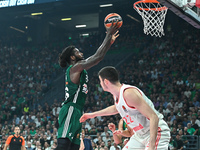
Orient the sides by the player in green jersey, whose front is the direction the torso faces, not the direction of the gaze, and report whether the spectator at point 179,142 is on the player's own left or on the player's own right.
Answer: on the player's own left

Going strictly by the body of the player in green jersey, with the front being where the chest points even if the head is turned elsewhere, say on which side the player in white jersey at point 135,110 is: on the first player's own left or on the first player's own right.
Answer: on the first player's own right

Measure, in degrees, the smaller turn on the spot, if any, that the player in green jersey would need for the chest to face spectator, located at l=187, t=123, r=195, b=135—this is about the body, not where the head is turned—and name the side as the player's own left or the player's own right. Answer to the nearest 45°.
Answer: approximately 45° to the player's own left

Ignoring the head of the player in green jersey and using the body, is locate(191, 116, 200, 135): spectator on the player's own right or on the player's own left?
on the player's own left

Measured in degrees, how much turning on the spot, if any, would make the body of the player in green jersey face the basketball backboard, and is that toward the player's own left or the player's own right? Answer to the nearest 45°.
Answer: approximately 45° to the player's own left

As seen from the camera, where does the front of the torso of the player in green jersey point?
to the viewer's right

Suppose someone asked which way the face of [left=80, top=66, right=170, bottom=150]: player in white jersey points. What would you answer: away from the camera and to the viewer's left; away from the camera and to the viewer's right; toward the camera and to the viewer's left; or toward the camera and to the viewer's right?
away from the camera and to the viewer's left

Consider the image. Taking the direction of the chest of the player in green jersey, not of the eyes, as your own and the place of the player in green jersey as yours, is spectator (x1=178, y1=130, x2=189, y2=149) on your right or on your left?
on your left
